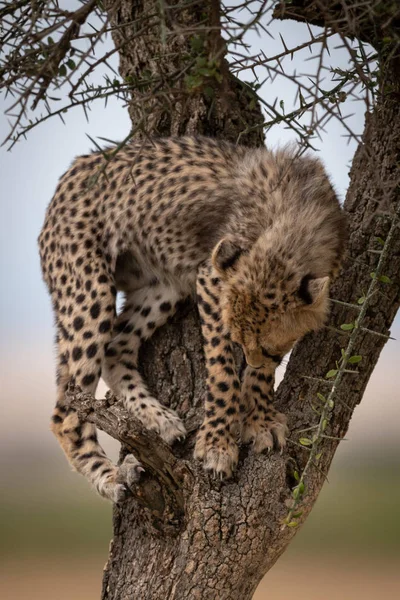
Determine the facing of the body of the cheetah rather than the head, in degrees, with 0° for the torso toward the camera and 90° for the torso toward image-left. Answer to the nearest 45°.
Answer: approximately 315°
